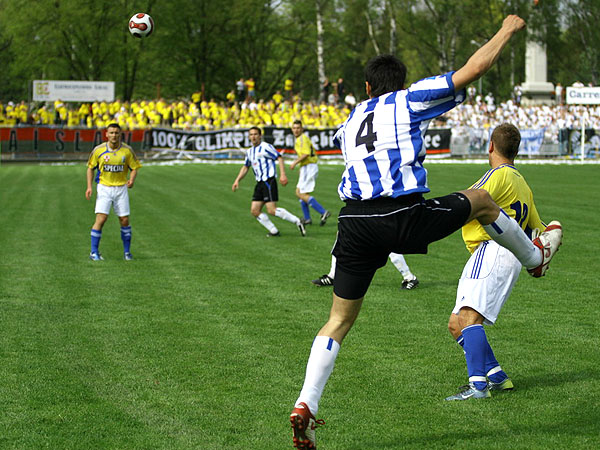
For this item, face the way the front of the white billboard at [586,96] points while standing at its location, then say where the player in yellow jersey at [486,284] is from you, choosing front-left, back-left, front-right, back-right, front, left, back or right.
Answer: front

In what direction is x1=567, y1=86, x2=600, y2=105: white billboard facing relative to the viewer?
toward the camera

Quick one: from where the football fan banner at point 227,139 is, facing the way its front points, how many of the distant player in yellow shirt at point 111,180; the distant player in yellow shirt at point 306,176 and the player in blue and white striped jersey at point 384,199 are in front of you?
3

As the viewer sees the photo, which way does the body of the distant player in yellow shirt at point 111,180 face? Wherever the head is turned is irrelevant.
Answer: toward the camera

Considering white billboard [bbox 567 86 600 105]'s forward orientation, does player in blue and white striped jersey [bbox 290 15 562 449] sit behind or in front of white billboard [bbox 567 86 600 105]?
in front

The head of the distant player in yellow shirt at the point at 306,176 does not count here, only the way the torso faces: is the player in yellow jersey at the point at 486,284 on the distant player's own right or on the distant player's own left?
on the distant player's own left

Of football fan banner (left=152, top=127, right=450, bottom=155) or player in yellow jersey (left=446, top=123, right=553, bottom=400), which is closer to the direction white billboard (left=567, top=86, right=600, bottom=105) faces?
the player in yellow jersey

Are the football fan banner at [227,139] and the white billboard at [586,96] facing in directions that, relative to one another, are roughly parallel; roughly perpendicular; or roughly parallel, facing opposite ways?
roughly parallel
